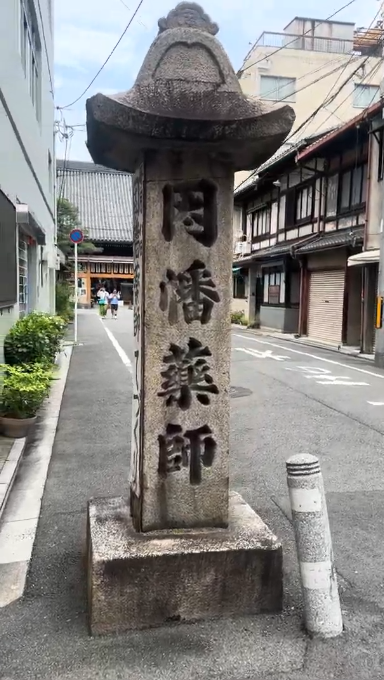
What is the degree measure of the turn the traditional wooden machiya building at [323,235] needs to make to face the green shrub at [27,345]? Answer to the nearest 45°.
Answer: approximately 45° to its left

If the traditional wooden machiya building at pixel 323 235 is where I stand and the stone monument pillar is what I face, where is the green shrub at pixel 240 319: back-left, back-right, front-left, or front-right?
back-right

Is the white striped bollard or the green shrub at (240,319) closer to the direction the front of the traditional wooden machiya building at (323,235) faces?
the white striped bollard

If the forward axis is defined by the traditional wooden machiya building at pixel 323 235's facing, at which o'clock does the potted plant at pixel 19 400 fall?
The potted plant is roughly at 11 o'clock from the traditional wooden machiya building.

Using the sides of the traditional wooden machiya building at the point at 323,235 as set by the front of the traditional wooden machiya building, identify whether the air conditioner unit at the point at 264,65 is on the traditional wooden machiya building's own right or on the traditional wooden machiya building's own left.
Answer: on the traditional wooden machiya building's own right

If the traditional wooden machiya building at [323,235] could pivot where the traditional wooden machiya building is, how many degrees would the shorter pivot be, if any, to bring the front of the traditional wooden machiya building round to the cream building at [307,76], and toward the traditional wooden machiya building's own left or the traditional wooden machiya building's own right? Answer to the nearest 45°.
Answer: approximately 135° to the traditional wooden machiya building's own right

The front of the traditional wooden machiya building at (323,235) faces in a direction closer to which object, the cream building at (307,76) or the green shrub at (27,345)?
the green shrub

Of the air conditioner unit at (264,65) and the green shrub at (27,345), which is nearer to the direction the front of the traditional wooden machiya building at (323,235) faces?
the green shrub

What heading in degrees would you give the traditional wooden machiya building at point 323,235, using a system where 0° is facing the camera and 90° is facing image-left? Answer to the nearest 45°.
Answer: approximately 45°

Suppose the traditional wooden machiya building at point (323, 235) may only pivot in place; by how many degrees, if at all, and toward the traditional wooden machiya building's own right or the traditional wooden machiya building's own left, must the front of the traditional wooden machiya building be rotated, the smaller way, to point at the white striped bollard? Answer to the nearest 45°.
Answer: approximately 45° to the traditional wooden machiya building's own left

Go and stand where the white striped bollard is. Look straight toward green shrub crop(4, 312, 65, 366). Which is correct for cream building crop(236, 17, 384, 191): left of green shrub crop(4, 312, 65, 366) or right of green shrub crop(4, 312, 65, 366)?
right

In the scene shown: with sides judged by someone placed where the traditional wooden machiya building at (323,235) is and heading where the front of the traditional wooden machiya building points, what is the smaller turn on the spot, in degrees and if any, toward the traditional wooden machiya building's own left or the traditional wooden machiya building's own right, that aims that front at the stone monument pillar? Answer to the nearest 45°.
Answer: approximately 45° to the traditional wooden machiya building's own left
